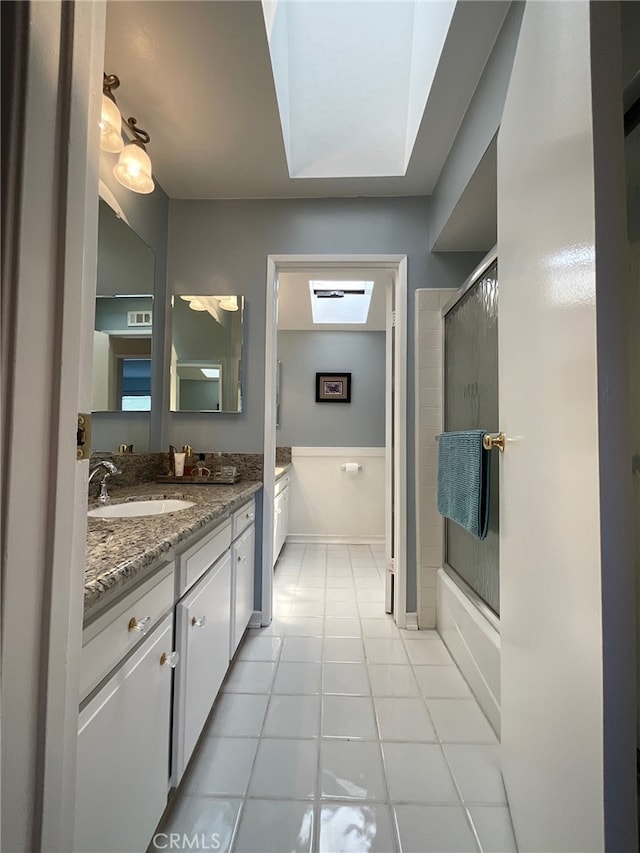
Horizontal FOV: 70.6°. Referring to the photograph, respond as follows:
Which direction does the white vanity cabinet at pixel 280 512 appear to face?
to the viewer's right

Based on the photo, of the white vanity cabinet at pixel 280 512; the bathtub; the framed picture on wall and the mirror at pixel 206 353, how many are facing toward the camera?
2

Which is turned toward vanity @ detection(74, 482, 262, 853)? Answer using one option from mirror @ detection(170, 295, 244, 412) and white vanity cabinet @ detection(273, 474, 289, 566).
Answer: the mirror

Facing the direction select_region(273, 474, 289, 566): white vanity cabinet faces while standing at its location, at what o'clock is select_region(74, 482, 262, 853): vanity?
The vanity is roughly at 3 o'clock from the white vanity cabinet.

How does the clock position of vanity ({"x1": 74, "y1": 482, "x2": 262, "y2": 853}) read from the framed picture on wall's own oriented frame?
The vanity is roughly at 12 o'clock from the framed picture on wall.

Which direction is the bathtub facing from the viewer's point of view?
to the viewer's left

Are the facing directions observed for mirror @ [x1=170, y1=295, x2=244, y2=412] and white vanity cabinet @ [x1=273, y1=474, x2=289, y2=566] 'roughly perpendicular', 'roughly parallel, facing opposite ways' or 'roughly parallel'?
roughly perpendicular

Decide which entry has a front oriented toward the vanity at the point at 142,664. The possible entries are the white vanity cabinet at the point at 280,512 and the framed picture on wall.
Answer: the framed picture on wall

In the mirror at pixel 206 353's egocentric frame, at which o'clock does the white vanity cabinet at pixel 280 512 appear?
The white vanity cabinet is roughly at 7 o'clock from the mirror.

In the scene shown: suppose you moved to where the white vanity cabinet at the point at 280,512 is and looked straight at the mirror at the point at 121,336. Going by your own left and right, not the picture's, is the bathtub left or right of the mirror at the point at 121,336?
left

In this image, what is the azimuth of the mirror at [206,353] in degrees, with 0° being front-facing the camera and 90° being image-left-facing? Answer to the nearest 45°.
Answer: approximately 0°

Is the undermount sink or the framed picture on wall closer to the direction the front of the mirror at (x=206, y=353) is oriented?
the undermount sink

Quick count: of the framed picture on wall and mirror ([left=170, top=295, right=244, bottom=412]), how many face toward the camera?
2
